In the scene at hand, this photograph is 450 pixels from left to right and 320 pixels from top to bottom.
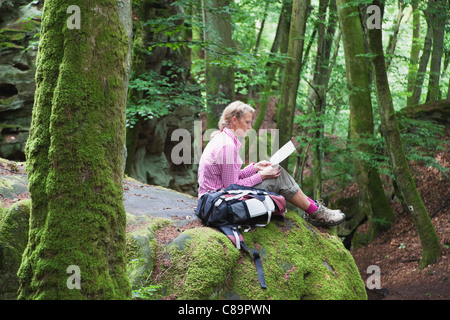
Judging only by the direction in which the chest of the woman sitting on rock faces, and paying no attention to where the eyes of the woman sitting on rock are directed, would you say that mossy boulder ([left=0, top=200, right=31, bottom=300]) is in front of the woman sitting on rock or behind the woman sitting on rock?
behind

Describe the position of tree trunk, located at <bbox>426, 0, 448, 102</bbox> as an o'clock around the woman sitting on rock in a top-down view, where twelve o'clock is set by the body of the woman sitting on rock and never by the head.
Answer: The tree trunk is roughly at 10 o'clock from the woman sitting on rock.

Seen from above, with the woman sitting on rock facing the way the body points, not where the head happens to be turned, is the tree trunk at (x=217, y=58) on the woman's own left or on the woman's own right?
on the woman's own left

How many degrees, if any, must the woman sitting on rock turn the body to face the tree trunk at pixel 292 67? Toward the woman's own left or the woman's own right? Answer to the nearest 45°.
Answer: approximately 90° to the woman's own left

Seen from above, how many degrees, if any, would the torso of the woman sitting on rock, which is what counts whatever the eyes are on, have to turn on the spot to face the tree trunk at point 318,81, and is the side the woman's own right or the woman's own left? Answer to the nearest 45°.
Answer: approximately 90° to the woman's own left

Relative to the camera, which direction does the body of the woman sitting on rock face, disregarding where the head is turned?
to the viewer's right

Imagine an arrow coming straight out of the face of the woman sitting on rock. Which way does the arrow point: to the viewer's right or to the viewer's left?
to the viewer's right

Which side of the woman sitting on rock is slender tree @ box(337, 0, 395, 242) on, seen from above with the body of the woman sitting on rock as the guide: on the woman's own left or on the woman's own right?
on the woman's own left

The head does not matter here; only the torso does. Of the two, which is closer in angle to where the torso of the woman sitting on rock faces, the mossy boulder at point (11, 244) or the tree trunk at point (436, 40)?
the tree trunk
